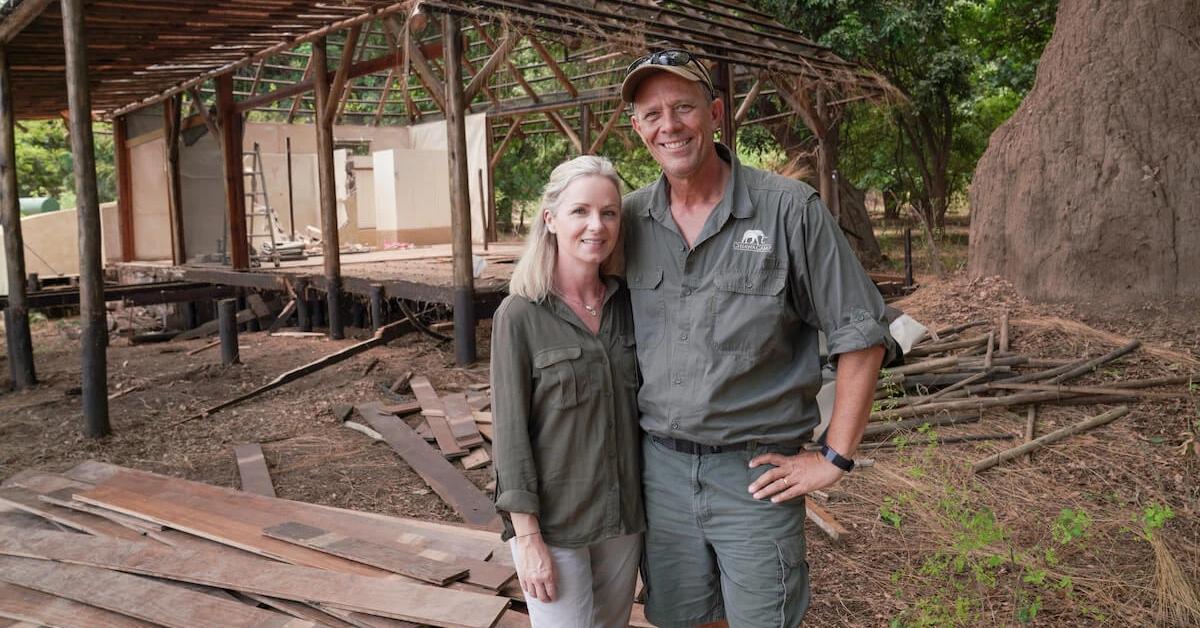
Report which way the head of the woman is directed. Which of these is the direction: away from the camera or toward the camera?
toward the camera

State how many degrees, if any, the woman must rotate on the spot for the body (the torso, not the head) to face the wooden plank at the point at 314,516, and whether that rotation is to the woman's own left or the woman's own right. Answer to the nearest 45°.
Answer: approximately 180°

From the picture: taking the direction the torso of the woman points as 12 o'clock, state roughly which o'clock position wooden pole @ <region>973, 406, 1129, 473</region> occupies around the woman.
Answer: The wooden pole is roughly at 9 o'clock from the woman.

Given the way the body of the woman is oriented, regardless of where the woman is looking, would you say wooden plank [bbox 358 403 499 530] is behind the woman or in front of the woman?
behind

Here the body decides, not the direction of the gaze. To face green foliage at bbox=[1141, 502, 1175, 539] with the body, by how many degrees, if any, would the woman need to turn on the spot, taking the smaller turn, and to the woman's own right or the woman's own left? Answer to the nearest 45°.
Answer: approximately 90° to the woman's own left

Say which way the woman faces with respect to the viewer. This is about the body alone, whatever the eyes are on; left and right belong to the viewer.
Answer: facing the viewer and to the right of the viewer
